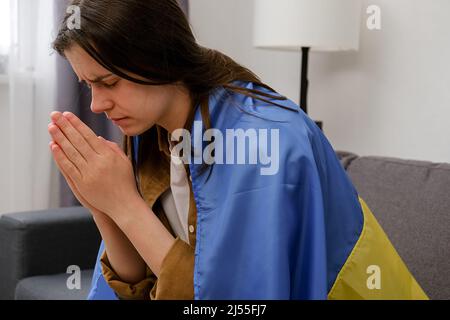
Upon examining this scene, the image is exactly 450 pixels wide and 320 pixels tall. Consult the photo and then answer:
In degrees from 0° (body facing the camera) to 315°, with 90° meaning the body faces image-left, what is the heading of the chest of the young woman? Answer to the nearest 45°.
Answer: approximately 45°

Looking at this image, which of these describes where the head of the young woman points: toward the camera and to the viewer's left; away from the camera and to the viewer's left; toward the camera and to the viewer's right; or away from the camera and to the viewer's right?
toward the camera and to the viewer's left

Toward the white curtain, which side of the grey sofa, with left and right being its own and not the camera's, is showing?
right

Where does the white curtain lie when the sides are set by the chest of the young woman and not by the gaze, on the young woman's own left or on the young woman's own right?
on the young woman's own right

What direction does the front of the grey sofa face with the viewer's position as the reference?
facing the viewer and to the left of the viewer
